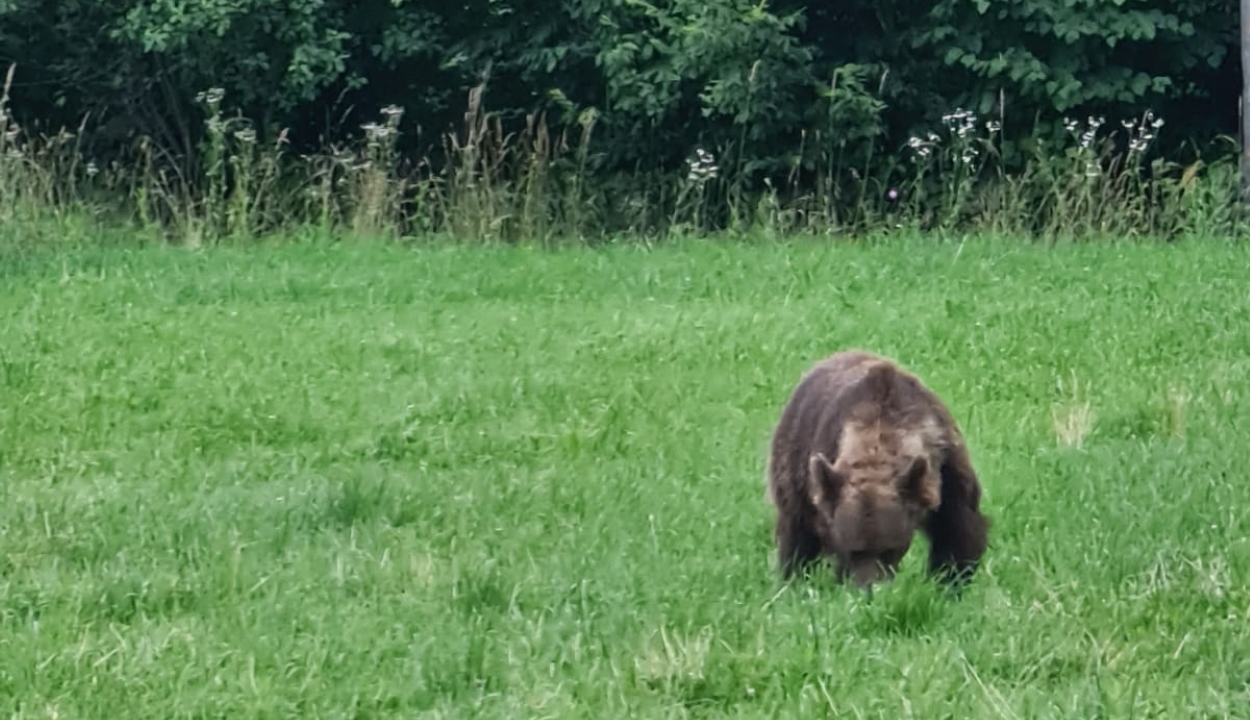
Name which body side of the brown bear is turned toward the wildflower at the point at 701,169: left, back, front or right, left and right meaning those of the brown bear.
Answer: back

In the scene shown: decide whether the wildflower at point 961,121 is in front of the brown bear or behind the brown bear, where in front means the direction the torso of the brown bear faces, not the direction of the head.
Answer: behind

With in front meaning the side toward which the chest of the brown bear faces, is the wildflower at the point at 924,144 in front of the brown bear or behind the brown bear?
behind

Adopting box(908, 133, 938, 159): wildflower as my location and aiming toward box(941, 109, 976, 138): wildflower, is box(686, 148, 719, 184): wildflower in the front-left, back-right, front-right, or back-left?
back-left

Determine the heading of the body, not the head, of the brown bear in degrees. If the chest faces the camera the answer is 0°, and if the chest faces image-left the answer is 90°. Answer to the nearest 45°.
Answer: approximately 0°
